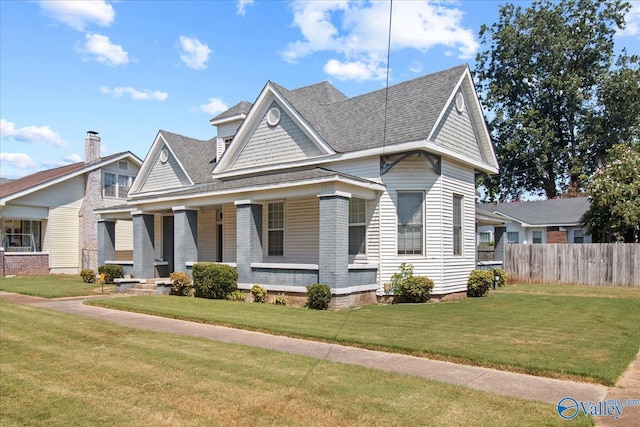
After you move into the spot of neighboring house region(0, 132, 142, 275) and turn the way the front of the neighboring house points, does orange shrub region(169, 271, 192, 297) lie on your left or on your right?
on your left

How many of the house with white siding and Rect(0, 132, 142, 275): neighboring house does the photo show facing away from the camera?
0

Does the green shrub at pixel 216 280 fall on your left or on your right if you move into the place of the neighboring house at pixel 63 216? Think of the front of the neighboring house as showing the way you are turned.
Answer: on your left

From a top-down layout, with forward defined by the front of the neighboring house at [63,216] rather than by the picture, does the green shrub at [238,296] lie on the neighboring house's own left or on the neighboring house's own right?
on the neighboring house's own left

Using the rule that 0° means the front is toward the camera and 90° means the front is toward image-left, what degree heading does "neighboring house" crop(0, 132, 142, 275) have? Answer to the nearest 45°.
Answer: approximately 45°

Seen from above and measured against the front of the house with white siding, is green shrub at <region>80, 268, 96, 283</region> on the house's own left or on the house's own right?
on the house's own right
